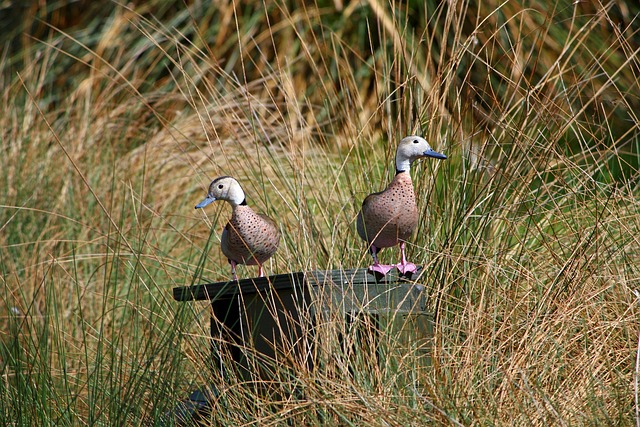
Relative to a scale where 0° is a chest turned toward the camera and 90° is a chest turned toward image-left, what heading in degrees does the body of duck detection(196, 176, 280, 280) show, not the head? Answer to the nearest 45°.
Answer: approximately 45°

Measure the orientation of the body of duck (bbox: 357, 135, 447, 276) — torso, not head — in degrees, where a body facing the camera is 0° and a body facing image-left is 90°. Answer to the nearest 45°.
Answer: approximately 315°
